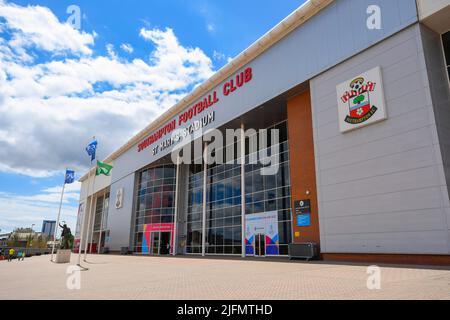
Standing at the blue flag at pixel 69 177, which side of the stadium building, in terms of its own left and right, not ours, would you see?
right

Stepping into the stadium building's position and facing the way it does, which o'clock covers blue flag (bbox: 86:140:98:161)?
The blue flag is roughly at 2 o'clock from the stadium building.

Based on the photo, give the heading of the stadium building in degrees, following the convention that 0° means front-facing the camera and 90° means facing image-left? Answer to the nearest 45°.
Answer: approximately 45°

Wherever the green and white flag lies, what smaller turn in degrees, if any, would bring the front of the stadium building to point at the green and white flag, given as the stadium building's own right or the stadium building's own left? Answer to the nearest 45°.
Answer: approximately 45° to the stadium building's own right
